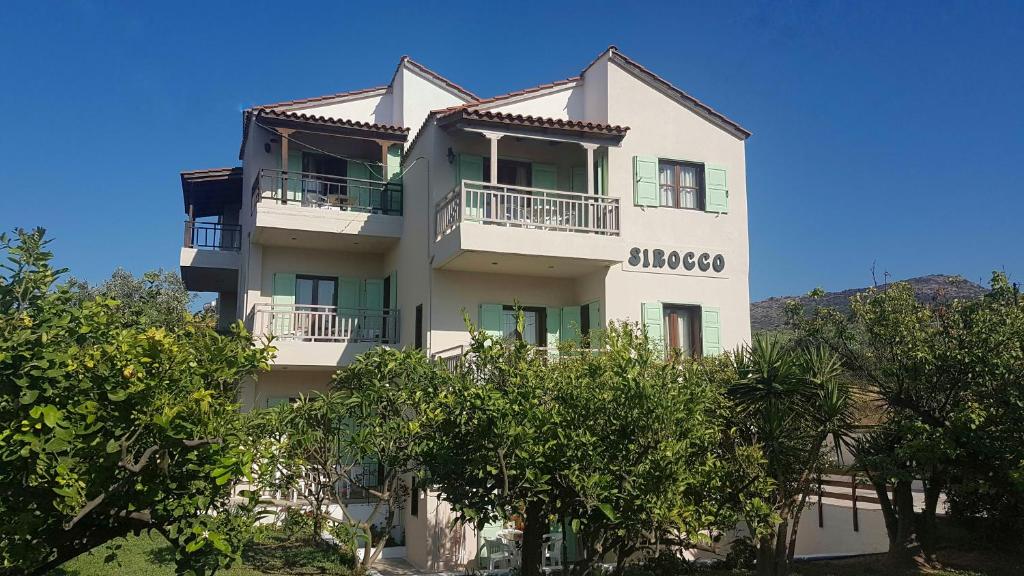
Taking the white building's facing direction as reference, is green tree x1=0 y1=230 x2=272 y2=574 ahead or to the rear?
ahead

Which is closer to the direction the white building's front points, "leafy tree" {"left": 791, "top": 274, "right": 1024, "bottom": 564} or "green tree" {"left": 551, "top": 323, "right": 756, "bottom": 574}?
the green tree

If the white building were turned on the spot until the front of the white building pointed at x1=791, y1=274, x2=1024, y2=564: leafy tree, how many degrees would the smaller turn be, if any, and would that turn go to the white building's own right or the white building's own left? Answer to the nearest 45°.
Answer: approximately 45° to the white building's own left

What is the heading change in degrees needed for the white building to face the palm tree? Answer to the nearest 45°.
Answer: approximately 45° to its left

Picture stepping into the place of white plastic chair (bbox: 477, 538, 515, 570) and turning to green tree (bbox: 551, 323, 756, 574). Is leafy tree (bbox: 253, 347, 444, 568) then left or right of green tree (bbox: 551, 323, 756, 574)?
right

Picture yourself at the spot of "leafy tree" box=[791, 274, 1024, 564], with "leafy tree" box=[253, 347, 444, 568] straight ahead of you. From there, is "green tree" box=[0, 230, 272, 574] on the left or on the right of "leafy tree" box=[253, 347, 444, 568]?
left

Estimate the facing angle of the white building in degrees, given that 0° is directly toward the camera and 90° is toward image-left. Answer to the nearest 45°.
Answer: approximately 0°

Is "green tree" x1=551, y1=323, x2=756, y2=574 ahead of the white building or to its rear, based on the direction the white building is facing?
ahead

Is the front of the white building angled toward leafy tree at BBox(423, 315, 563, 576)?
yes
